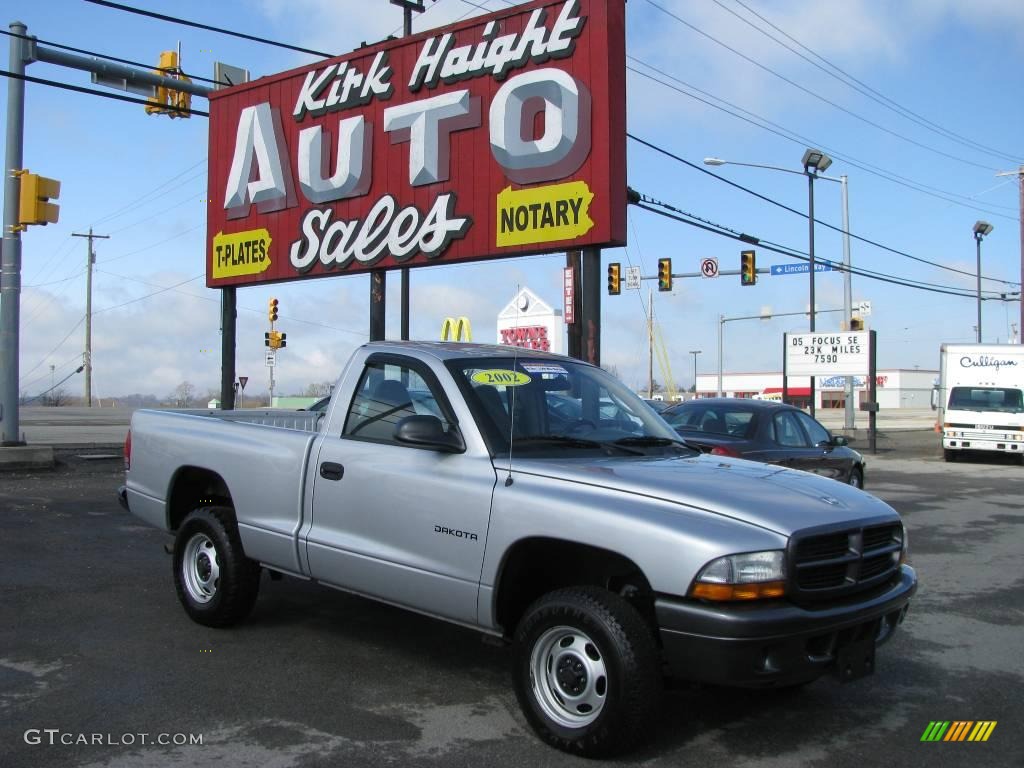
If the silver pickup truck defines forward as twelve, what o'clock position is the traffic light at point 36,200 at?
The traffic light is roughly at 6 o'clock from the silver pickup truck.

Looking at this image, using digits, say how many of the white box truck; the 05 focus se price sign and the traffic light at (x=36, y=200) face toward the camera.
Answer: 2

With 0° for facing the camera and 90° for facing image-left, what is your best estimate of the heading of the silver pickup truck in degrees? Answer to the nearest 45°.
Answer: approximately 315°

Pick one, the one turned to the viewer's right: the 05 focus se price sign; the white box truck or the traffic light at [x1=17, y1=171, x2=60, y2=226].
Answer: the traffic light

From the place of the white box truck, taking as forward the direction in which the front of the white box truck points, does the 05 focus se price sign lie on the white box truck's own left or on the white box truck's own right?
on the white box truck's own right

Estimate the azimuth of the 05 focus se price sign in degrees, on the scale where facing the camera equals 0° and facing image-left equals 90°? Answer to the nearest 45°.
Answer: approximately 0°

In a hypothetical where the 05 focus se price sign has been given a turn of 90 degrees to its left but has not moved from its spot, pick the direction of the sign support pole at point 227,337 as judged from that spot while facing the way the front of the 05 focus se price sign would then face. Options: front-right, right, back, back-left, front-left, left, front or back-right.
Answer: back-right

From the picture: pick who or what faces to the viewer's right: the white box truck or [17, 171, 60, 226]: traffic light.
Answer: the traffic light

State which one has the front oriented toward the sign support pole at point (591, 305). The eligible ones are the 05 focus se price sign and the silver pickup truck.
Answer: the 05 focus se price sign

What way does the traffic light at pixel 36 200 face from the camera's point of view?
to the viewer's right
